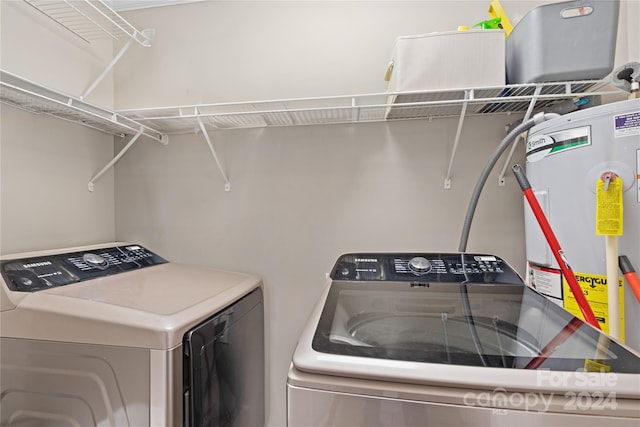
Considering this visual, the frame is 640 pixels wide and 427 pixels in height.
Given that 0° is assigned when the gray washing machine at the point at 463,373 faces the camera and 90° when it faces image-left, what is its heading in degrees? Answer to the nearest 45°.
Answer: approximately 0°

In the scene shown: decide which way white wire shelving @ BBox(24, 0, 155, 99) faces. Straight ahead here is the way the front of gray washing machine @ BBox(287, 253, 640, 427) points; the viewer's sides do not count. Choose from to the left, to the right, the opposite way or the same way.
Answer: to the left

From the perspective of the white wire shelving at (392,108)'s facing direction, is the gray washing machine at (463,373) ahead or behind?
ahead

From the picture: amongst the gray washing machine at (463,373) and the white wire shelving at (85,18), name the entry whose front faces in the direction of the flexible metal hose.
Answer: the white wire shelving

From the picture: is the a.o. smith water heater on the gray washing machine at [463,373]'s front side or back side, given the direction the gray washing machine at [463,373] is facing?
on the back side

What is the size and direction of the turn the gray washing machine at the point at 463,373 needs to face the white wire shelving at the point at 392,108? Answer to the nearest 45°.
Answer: approximately 180°

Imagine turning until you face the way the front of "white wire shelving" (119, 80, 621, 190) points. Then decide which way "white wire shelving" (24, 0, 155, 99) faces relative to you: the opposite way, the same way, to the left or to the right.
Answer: to the left

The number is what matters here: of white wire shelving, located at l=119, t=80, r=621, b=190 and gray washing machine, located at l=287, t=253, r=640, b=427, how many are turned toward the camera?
2

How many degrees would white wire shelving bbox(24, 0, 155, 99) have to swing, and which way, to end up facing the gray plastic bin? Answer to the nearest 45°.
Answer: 0° — it already faces it

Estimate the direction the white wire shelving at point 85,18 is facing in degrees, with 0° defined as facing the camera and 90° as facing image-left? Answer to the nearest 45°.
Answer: approximately 315°

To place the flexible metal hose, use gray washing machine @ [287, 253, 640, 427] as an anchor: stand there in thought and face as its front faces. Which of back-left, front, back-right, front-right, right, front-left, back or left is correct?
back
